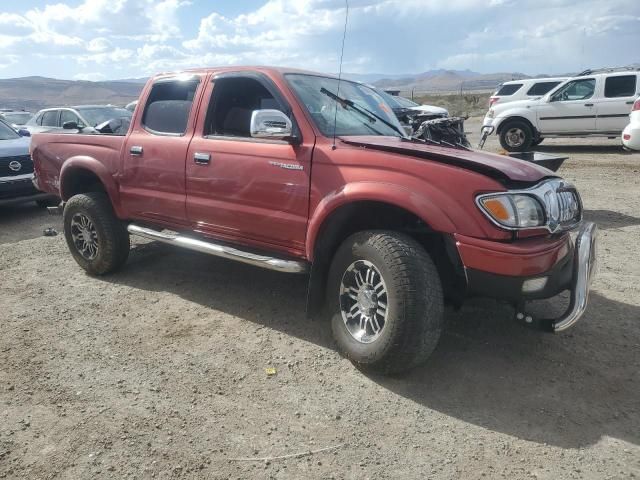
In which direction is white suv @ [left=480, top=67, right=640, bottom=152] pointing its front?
to the viewer's left

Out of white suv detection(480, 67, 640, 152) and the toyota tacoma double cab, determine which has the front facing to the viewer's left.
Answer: the white suv

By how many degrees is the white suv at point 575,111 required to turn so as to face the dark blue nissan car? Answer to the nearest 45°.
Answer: approximately 45° to its left

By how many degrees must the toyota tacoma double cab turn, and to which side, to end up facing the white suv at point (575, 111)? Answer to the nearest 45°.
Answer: approximately 90° to its left

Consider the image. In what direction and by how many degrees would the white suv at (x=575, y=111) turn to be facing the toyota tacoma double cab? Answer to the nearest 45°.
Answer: approximately 90° to its left

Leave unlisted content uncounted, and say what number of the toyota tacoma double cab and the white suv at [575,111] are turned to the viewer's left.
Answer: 1

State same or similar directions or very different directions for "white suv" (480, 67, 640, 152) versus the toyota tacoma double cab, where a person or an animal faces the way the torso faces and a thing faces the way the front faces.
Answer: very different directions

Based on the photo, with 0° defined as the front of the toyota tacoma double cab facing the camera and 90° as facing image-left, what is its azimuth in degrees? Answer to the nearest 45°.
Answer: approximately 315°

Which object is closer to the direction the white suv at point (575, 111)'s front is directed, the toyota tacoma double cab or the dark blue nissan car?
the dark blue nissan car

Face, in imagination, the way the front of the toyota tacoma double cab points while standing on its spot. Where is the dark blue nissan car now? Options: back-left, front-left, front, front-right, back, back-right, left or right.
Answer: back
